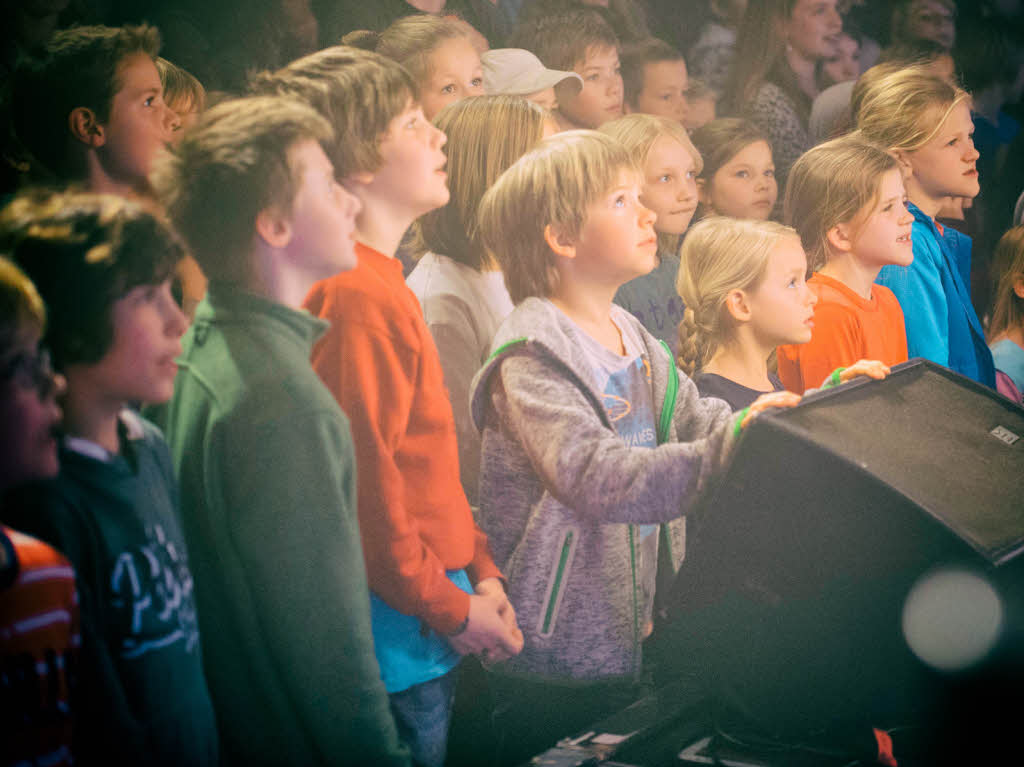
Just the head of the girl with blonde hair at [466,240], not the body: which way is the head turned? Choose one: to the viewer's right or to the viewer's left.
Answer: to the viewer's right

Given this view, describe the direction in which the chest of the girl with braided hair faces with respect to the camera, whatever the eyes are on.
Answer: to the viewer's right

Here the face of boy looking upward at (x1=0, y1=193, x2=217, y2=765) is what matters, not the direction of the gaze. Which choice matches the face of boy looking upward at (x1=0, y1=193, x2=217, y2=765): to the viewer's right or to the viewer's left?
to the viewer's right

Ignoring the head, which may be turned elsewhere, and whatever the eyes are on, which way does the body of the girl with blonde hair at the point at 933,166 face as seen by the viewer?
to the viewer's right

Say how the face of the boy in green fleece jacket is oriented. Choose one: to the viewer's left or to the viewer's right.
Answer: to the viewer's right

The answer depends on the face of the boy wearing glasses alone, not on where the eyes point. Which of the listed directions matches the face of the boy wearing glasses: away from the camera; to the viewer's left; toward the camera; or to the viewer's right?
to the viewer's right

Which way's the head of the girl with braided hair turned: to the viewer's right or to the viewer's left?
to the viewer's right

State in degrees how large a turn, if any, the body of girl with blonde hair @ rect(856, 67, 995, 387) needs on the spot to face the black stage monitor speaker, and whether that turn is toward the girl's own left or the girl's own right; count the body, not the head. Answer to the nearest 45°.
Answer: approximately 90° to the girl's own right
